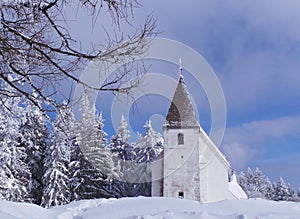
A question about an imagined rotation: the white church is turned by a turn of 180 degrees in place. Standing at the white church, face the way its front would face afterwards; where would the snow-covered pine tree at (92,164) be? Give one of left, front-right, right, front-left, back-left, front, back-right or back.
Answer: left

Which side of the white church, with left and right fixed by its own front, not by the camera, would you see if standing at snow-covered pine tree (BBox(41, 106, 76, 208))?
right

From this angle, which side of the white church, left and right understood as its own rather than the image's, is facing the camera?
front

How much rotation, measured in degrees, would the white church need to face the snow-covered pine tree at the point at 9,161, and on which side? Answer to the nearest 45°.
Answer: approximately 45° to its right

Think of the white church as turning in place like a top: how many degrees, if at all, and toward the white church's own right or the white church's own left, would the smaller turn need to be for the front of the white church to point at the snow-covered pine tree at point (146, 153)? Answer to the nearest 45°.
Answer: approximately 135° to the white church's own right
